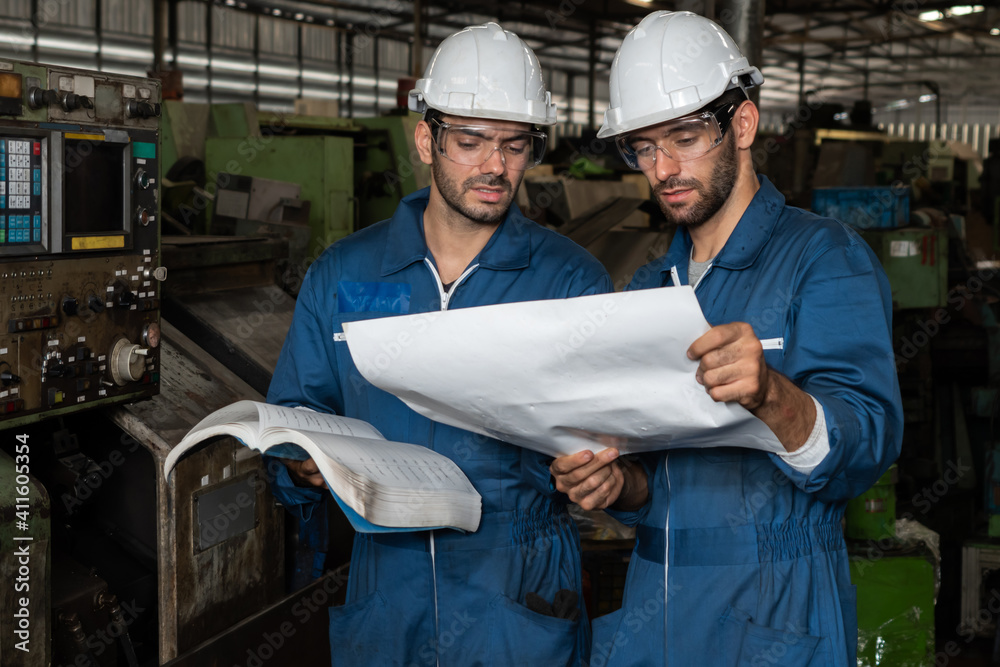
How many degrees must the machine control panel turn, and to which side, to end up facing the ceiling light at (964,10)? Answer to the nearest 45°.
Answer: approximately 90° to its left

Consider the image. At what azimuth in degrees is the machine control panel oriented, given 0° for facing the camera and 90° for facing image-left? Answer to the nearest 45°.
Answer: approximately 315°

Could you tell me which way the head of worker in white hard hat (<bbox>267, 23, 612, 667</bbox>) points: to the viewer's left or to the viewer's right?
to the viewer's right

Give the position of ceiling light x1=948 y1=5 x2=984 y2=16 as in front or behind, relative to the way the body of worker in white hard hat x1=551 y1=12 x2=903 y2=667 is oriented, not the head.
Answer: behind

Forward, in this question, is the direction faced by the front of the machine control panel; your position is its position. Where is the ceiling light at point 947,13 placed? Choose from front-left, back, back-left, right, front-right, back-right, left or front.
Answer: left

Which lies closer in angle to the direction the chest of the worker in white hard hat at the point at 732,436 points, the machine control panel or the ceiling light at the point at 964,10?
the machine control panel

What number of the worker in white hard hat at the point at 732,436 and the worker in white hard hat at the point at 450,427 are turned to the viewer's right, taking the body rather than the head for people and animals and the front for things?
0

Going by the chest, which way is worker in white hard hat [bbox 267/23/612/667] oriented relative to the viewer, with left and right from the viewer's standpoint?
facing the viewer

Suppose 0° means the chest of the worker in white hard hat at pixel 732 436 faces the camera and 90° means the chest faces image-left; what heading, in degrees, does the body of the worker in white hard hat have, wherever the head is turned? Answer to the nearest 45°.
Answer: approximately 45°

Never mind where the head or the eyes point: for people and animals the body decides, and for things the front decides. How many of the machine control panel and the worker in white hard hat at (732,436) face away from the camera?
0

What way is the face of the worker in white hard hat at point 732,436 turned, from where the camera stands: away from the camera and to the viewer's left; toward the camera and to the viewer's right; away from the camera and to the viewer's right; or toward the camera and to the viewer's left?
toward the camera and to the viewer's left
